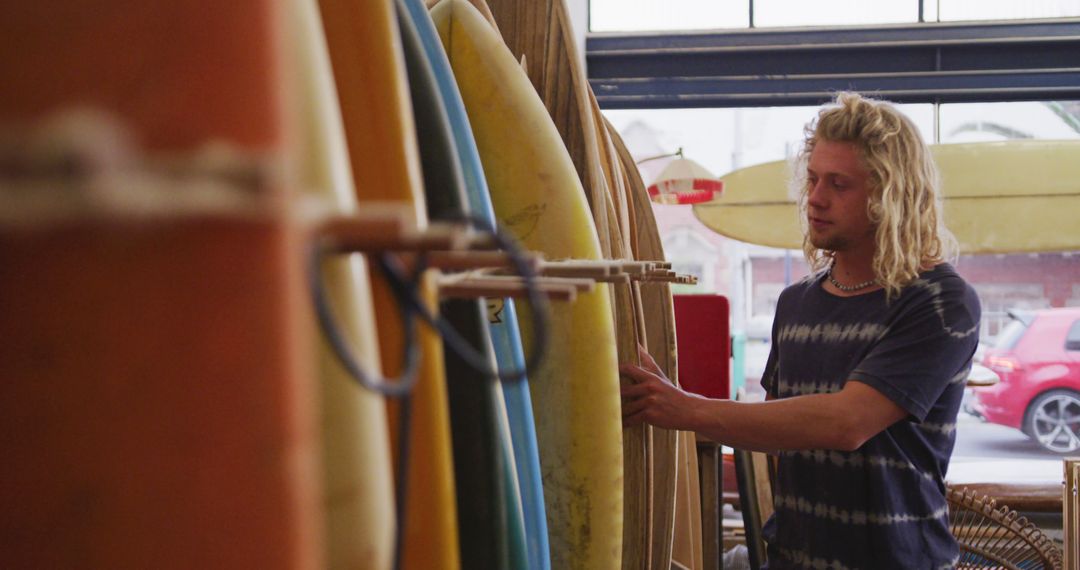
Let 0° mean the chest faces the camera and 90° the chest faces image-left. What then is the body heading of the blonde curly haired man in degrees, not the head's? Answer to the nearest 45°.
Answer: approximately 45°

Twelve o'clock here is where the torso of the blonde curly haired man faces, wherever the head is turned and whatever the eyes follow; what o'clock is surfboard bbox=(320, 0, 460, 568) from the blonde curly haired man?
The surfboard is roughly at 11 o'clock from the blonde curly haired man.

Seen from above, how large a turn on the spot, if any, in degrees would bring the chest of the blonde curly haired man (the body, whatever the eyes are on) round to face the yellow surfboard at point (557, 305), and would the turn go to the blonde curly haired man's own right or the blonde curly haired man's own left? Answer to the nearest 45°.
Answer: approximately 45° to the blonde curly haired man's own left
